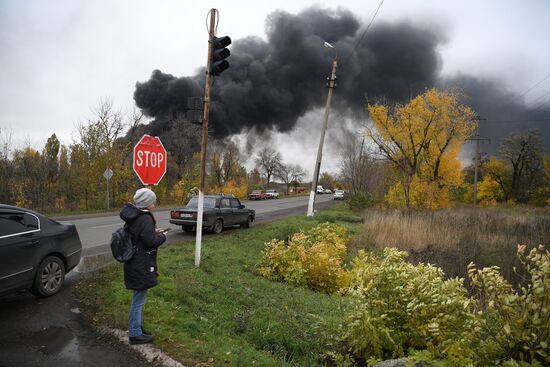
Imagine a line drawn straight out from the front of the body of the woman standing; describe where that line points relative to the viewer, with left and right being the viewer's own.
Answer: facing to the right of the viewer

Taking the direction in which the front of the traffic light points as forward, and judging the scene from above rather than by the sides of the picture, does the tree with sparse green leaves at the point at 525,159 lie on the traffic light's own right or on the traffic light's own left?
on the traffic light's own left

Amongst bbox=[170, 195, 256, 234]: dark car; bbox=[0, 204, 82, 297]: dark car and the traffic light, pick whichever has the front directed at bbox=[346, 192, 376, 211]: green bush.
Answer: bbox=[170, 195, 256, 234]: dark car

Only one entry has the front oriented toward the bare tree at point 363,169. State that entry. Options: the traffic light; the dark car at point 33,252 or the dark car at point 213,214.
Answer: the dark car at point 213,214

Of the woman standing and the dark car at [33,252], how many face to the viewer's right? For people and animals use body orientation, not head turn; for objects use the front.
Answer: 1

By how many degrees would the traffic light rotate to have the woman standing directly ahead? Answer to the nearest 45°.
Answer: approximately 45° to its right

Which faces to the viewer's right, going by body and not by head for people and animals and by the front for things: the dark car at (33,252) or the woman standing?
the woman standing

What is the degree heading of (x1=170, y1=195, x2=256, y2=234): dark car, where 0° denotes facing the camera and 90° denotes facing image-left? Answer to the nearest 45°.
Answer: approximately 225°
